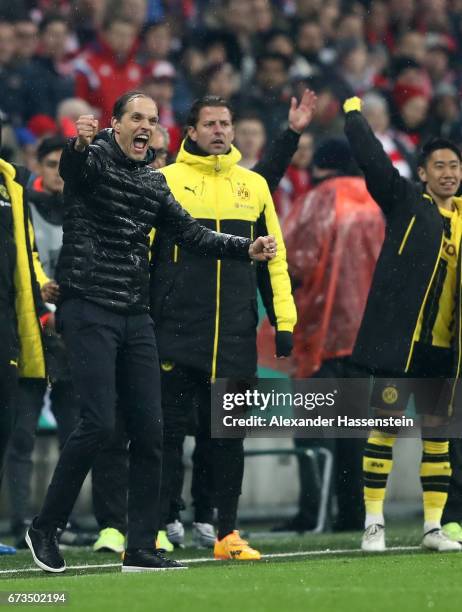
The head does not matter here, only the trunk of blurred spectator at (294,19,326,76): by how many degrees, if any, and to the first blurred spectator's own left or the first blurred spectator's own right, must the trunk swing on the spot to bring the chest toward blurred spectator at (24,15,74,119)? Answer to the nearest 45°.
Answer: approximately 45° to the first blurred spectator's own right

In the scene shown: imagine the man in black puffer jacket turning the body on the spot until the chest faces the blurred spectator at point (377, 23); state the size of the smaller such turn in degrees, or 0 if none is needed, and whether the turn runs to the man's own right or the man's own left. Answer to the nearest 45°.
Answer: approximately 135° to the man's own left

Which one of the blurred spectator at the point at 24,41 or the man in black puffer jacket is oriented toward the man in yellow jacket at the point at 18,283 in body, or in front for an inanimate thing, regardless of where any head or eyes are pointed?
the blurred spectator

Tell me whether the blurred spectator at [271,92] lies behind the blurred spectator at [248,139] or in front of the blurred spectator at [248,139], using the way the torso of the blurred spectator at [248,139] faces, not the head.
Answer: behind

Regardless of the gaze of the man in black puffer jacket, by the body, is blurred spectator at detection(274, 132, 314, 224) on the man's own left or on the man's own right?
on the man's own left

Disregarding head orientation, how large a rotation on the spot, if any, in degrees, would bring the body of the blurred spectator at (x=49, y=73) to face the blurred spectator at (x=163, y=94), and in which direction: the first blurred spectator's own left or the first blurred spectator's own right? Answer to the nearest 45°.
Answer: approximately 90° to the first blurred spectator's own left

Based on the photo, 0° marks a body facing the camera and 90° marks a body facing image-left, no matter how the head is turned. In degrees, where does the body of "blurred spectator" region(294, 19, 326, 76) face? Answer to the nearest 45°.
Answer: approximately 0°

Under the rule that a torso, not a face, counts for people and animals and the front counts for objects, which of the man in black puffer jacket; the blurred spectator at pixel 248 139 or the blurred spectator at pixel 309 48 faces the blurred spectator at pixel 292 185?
the blurred spectator at pixel 309 48

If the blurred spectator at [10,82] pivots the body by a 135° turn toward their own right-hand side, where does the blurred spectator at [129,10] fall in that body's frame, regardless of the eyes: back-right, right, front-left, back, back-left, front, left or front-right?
right
